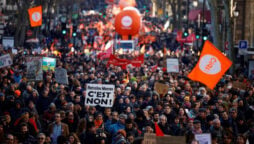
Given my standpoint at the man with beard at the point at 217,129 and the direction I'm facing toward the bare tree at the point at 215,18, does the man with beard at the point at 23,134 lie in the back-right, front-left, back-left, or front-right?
back-left

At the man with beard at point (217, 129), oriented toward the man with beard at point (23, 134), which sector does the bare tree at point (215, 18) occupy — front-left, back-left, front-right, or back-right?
back-right

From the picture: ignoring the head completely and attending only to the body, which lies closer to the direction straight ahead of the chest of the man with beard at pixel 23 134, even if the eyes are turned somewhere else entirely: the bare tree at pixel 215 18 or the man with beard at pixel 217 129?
the man with beard

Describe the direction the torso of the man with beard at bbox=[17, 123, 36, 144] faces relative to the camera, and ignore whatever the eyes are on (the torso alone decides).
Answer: toward the camera

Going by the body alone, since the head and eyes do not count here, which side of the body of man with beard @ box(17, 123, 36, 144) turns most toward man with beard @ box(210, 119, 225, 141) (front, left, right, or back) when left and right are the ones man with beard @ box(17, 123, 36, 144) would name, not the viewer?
left
